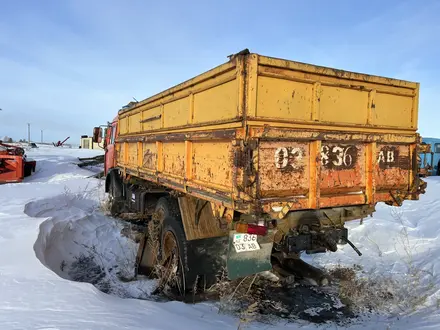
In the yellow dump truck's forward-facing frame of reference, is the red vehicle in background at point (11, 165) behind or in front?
in front

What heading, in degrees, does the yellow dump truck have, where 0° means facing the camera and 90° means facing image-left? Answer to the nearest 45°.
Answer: approximately 135°
